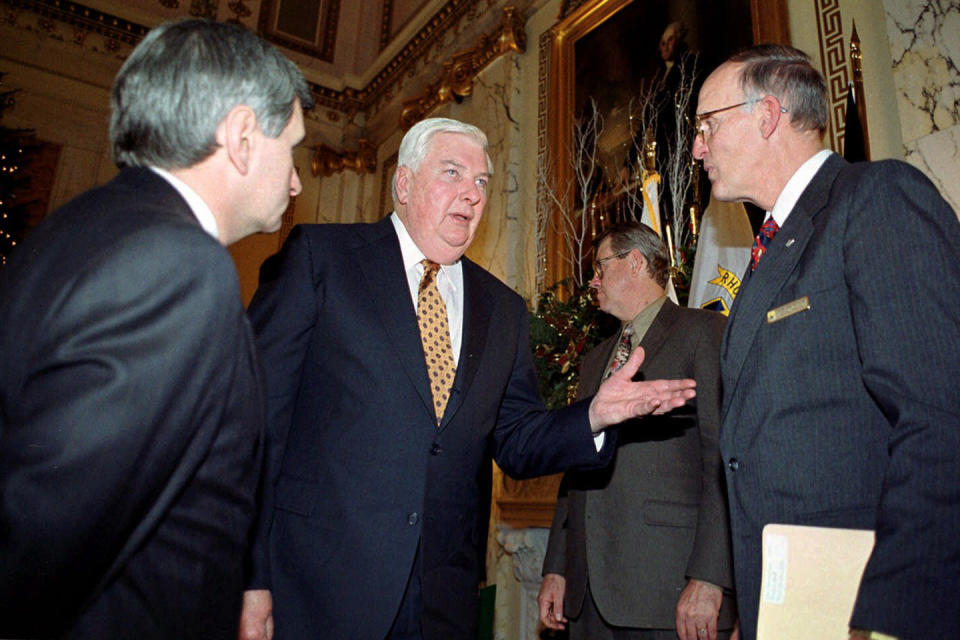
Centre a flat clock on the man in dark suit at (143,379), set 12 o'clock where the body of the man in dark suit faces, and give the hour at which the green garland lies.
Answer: The green garland is roughly at 12 o'clock from the man in dark suit.

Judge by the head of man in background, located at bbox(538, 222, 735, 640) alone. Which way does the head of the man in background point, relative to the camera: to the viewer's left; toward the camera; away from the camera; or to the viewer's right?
to the viewer's left

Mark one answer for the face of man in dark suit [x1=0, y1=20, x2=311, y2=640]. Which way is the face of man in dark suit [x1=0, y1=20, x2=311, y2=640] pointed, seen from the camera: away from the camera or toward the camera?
away from the camera

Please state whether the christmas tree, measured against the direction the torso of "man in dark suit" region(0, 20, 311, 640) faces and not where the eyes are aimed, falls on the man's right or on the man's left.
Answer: on the man's left

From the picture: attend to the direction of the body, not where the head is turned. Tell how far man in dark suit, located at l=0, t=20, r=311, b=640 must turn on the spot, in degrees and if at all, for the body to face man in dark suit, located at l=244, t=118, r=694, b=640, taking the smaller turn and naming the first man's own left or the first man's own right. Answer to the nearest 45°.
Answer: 0° — they already face them

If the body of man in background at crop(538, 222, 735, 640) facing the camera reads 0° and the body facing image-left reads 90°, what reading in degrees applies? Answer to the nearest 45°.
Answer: approximately 45°

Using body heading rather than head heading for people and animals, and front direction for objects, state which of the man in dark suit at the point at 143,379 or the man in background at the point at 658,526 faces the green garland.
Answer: the man in dark suit

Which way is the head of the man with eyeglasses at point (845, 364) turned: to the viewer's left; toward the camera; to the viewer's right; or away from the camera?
to the viewer's left

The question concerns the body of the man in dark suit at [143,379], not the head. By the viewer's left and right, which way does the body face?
facing away from the viewer and to the right of the viewer

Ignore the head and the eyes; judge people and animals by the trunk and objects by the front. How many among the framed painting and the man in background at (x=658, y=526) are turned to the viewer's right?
0

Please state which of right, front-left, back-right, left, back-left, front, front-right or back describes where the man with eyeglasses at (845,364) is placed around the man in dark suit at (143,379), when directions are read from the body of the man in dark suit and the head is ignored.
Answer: front-right
